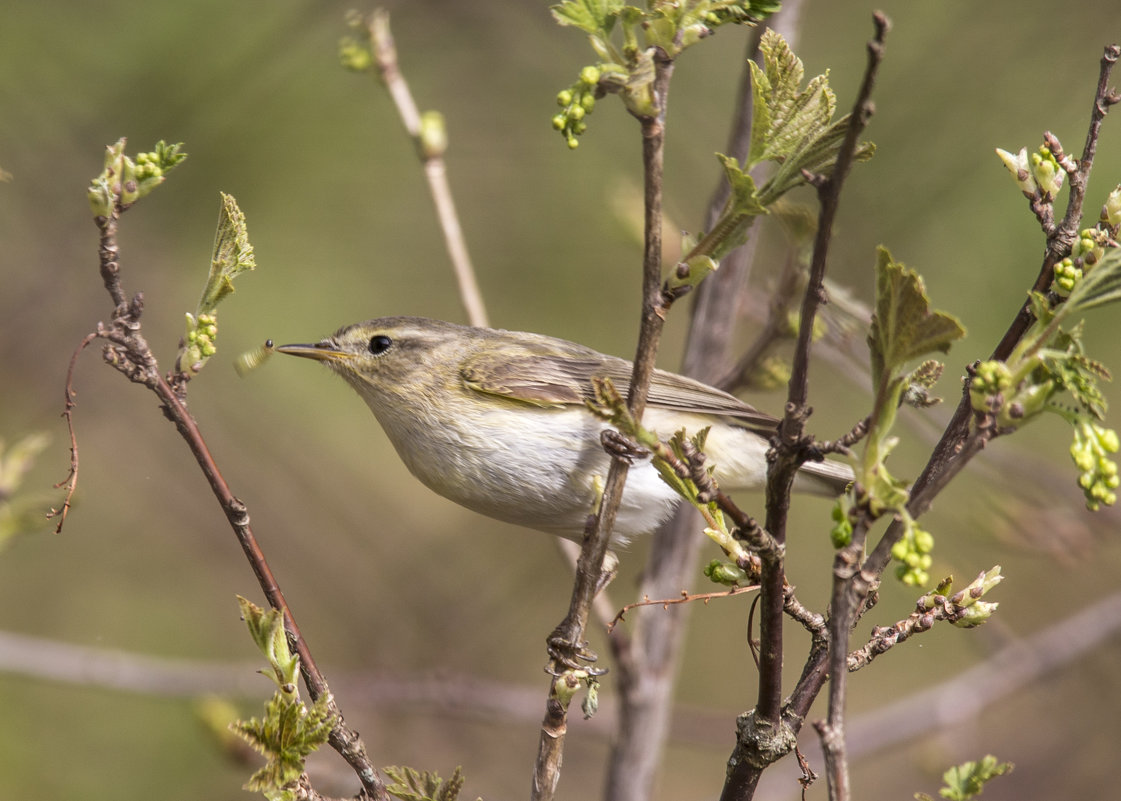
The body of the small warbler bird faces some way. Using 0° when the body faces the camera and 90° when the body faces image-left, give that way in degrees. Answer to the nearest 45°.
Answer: approximately 90°
